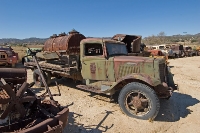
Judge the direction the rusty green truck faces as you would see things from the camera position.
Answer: facing the viewer and to the right of the viewer

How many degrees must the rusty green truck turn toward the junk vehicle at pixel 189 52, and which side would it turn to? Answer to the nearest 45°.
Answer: approximately 90° to its left

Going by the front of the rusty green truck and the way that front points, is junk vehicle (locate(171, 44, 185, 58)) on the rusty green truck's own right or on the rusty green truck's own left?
on the rusty green truck's own left

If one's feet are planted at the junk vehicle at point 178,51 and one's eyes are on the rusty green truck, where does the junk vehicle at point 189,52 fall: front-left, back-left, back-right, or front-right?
back-left

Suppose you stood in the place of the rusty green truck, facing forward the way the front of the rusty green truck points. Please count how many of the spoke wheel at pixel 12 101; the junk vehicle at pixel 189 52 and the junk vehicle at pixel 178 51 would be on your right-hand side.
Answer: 1

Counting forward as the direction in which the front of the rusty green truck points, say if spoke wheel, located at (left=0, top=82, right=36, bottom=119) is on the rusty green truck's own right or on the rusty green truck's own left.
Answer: on the rusty green truck's own right
